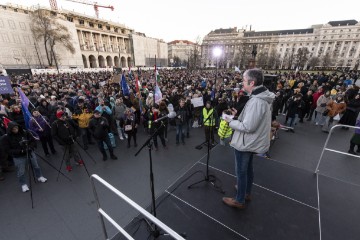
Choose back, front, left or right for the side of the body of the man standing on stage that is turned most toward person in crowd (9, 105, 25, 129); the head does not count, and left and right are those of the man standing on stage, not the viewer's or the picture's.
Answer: front

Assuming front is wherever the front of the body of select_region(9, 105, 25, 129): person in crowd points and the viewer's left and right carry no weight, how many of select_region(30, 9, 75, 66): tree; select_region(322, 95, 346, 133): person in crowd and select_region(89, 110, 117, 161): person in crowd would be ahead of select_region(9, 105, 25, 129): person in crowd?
2

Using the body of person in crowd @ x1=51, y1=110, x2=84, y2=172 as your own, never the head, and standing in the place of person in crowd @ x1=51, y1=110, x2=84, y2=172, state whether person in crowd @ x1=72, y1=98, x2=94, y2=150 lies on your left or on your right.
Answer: on your left

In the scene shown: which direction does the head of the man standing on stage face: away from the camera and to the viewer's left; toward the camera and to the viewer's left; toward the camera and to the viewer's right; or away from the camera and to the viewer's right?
away from the camera and to the viewer's left

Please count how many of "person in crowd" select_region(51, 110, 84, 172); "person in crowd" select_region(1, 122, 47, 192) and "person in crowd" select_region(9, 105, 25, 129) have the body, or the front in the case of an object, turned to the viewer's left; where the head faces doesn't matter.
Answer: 0

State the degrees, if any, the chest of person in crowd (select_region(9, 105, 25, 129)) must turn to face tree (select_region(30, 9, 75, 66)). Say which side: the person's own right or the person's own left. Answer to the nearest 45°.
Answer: approximately 135° to the person's own left

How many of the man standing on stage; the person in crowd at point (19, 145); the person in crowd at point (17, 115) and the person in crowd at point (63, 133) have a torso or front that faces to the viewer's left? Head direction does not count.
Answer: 1

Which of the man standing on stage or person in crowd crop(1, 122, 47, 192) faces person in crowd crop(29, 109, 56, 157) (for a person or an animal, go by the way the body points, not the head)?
the man standing on stage

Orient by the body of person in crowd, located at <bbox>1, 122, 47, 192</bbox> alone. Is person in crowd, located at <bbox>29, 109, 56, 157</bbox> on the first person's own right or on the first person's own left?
on the first person's own left

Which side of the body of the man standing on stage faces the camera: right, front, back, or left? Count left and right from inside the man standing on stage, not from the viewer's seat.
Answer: left

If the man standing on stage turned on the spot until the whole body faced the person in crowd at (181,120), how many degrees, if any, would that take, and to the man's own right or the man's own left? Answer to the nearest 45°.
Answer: approximately 45° to the man's own right

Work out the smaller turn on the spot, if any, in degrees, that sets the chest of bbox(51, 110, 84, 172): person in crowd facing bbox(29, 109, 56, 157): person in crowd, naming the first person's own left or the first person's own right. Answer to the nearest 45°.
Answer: approximately 180°

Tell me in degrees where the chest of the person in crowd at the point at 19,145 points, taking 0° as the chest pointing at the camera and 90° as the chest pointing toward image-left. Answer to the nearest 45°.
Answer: approximately 315°

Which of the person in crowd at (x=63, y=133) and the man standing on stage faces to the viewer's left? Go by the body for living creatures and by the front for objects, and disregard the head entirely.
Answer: the man standing on stage

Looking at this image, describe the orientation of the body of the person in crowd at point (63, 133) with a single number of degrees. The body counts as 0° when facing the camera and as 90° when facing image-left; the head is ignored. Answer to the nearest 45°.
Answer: approximately 315°
